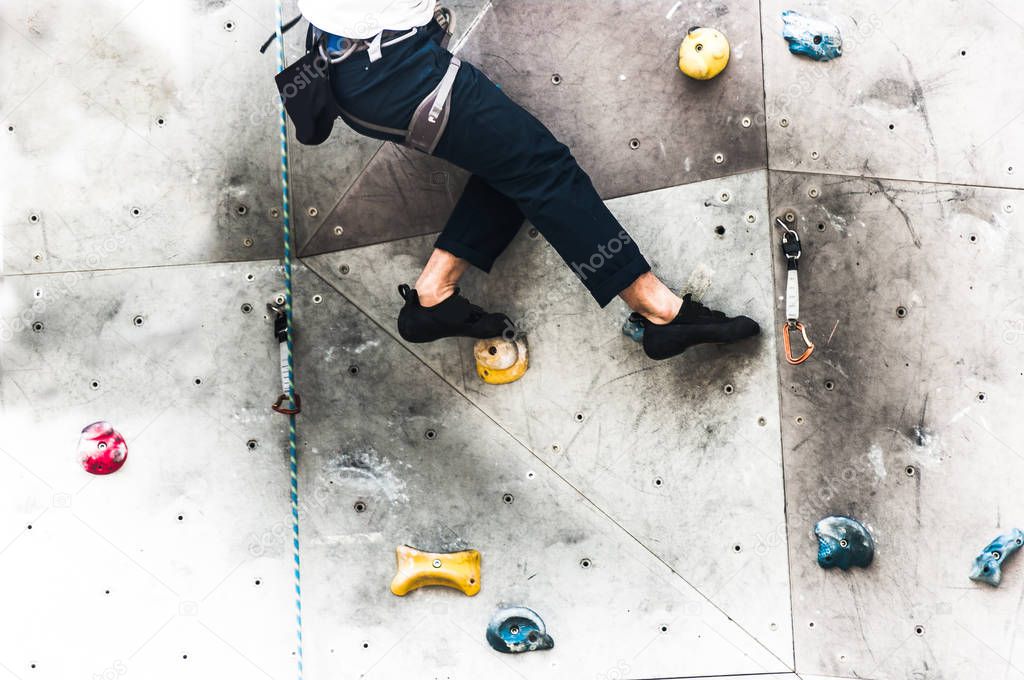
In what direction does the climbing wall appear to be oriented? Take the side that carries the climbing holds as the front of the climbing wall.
toward the camera

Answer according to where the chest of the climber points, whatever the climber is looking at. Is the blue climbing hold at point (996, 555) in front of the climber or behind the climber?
in front
